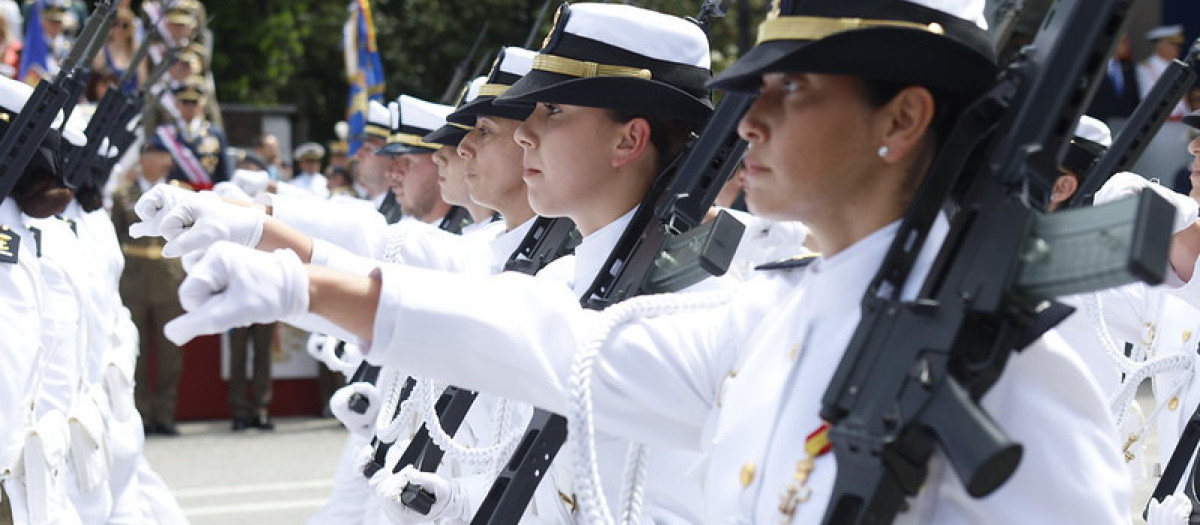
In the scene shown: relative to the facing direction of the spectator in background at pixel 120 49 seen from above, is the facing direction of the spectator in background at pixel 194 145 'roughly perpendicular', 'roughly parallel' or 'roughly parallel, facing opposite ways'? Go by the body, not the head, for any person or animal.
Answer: roughly parallel

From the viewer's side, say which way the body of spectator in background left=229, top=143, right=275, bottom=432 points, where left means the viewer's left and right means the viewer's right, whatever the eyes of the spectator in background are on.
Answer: facing the viewer

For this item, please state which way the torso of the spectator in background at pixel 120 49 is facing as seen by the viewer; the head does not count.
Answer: toward the camera

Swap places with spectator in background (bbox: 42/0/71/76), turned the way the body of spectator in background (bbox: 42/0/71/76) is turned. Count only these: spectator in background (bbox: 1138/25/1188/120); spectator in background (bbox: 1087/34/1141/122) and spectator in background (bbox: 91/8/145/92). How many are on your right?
0

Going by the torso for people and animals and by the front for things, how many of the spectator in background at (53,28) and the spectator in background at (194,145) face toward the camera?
2

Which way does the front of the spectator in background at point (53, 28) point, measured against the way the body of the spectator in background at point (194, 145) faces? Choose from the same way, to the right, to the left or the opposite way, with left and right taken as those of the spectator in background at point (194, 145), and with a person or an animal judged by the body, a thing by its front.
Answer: the same way

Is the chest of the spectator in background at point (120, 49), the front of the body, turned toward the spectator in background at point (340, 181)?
no

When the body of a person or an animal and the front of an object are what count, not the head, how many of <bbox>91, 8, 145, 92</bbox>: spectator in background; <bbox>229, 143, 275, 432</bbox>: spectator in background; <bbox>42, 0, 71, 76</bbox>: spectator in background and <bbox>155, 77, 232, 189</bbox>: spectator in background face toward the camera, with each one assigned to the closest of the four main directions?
4

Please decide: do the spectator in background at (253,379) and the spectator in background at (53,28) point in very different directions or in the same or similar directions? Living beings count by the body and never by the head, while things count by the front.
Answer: same or similar directions

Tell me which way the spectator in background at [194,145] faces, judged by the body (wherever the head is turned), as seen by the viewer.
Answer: toward the camera

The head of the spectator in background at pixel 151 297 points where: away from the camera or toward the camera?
toward the camera

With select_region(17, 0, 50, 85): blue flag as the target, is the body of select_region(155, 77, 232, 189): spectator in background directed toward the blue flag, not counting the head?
no

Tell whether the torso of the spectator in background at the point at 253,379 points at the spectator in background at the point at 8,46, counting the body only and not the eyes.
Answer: no

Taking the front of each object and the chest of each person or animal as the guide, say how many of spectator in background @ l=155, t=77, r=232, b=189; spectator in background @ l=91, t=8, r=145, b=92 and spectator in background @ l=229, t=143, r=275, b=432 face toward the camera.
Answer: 3

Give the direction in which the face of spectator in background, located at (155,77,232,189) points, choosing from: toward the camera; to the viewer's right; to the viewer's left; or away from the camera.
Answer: toward the camera
